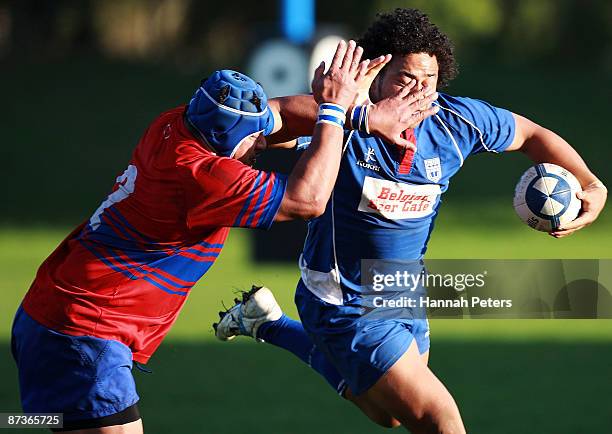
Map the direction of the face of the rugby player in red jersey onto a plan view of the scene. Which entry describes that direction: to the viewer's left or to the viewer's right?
to the viewer's right

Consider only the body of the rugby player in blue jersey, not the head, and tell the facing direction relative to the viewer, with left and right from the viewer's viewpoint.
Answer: facing the viewer and to the right of the viewer

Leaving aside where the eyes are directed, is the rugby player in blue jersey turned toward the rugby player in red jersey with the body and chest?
no
